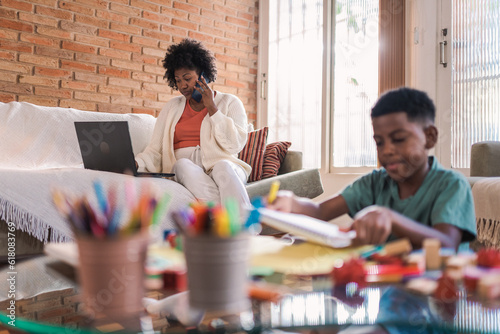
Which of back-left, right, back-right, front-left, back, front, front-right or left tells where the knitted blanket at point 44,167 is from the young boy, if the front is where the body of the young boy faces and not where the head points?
right

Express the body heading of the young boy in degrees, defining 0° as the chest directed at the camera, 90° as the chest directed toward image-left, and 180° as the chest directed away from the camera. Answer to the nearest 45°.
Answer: approximately 45°

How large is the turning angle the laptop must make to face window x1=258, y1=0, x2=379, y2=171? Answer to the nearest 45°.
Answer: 0° — it already faces it

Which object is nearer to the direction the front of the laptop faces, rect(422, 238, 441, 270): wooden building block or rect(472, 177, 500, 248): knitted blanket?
the knitted blanket

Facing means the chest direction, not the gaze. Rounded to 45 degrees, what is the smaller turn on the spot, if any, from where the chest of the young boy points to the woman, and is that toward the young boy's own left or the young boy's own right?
approximately 90° to the young boy's own right

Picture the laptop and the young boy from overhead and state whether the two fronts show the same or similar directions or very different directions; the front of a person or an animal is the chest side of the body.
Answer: very different directions

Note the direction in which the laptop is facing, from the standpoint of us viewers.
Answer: facing away from the viewer and to the right of the viewer

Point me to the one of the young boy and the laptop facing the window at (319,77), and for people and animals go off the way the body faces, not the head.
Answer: the laptop

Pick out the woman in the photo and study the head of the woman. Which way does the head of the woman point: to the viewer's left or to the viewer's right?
to the viewer's left

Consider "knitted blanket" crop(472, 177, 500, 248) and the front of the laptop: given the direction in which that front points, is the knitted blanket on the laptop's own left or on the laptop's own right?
on the laptop's own right
